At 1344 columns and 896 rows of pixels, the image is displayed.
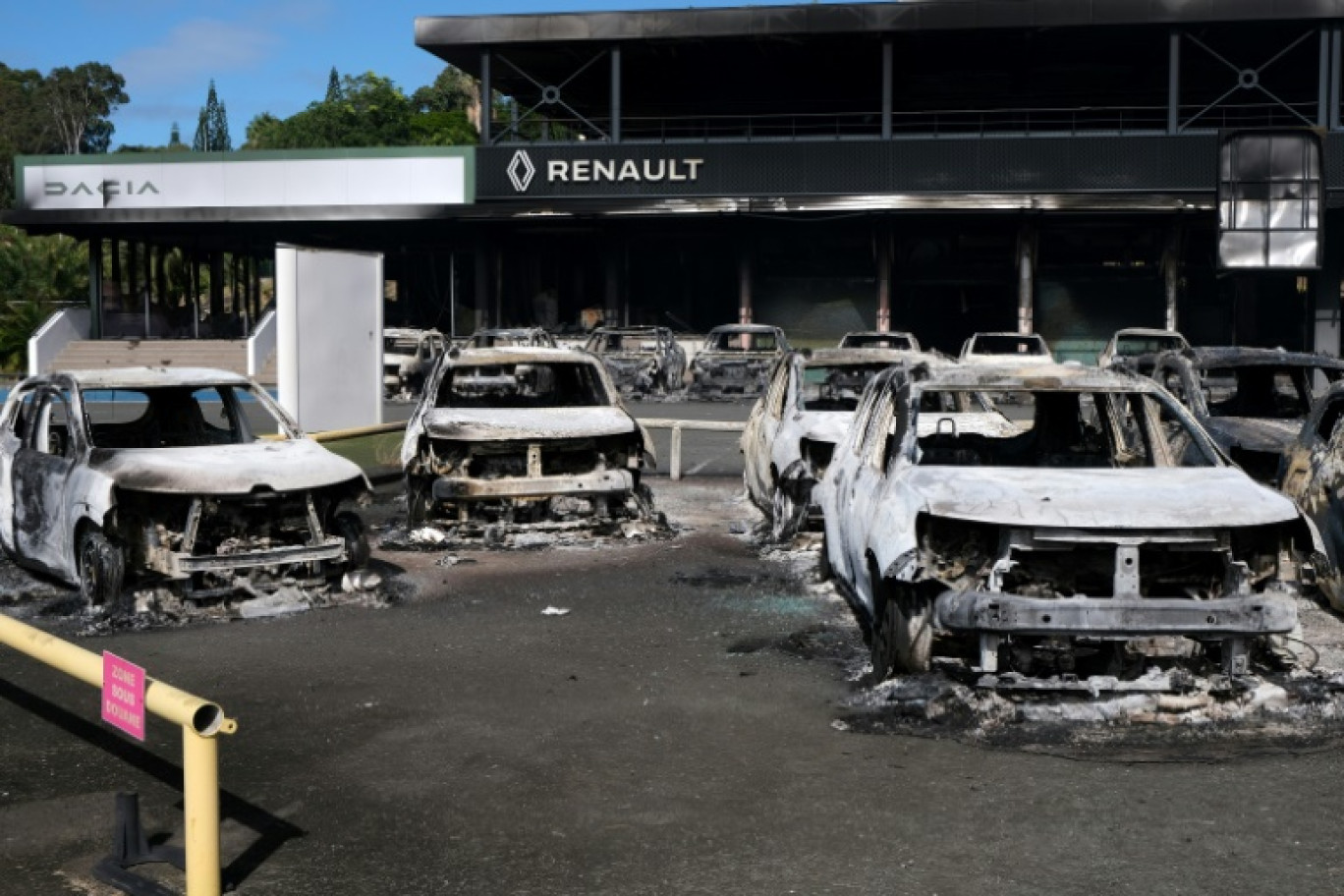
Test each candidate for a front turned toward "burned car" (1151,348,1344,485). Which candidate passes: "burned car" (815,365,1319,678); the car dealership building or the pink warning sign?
the car dealership building

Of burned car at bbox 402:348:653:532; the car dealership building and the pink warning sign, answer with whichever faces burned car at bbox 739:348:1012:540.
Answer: the car dealership building

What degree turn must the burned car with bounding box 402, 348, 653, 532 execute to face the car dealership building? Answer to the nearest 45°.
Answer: approximately 180°

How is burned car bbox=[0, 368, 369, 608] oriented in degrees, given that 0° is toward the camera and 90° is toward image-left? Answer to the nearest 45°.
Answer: approximately 315°

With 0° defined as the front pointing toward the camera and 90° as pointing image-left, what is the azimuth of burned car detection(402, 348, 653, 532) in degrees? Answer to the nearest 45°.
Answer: approximately 0°

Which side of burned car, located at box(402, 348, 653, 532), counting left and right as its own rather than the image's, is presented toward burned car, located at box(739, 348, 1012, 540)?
left

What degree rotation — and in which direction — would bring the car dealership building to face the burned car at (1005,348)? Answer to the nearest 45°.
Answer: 0° — it already faces it

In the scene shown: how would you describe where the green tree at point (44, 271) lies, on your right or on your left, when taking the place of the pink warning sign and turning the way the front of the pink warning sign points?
on your right

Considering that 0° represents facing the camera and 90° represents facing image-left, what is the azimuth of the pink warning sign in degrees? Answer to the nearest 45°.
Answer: approximately 45°

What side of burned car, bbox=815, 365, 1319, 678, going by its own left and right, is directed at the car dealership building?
back

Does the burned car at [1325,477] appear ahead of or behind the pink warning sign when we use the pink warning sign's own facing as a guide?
behind

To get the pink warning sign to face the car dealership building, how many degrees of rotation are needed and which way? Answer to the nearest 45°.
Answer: approximately 180°
